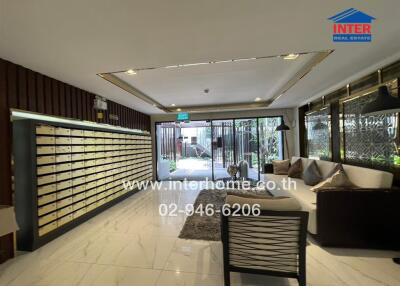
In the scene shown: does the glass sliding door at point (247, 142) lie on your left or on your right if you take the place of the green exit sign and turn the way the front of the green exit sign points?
on your left

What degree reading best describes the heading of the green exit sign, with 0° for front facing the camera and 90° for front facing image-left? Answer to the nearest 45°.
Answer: approximately 0°

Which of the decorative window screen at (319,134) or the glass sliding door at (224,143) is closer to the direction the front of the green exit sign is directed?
the decorative window screen

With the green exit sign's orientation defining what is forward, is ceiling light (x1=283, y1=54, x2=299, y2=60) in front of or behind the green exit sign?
in front

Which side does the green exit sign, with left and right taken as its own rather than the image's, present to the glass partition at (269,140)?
left

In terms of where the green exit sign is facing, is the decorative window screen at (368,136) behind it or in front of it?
in front

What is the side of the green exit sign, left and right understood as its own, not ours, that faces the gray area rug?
front

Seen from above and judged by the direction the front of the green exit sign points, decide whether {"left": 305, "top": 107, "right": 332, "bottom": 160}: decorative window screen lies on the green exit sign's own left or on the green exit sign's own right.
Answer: on the green exit sign's own left

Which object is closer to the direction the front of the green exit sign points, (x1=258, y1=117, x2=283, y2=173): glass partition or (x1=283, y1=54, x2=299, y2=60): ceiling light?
the ceiling light
